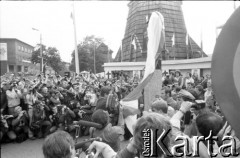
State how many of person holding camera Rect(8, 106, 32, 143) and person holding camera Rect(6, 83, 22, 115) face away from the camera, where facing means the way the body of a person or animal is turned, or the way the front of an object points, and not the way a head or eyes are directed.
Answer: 0

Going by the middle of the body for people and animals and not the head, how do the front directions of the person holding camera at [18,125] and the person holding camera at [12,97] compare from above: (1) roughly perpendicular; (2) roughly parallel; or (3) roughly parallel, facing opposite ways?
roughly parallel

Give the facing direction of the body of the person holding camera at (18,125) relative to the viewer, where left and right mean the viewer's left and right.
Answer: facing the viewer and to the right of the viewer

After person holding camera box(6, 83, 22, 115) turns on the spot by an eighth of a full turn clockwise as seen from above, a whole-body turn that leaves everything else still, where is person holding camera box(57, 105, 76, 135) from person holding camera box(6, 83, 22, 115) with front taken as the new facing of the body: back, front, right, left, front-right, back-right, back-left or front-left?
left
